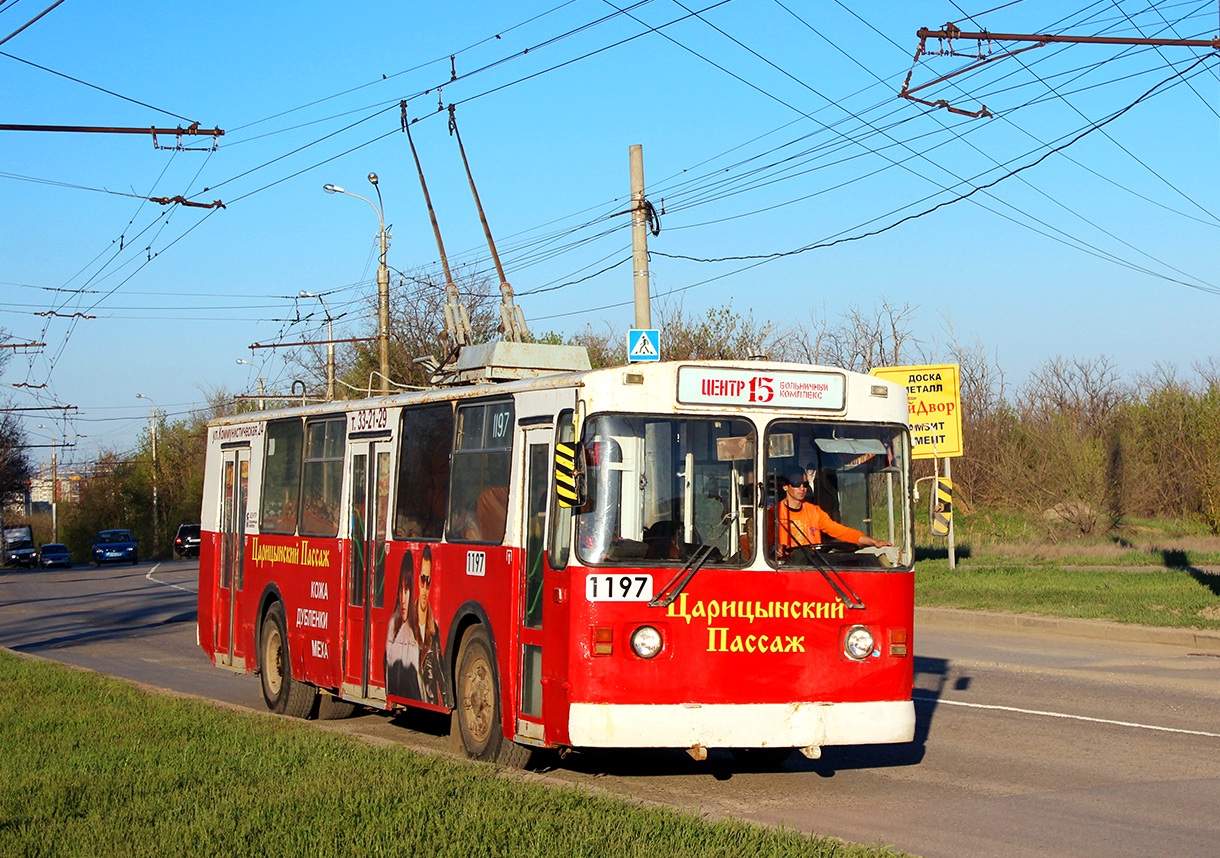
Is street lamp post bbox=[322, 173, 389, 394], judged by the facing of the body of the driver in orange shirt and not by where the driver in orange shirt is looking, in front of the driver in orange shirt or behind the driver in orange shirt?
behind

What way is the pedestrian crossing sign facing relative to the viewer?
toward the camera

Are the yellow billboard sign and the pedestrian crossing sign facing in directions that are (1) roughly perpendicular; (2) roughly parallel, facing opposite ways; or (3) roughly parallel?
roughly parallel

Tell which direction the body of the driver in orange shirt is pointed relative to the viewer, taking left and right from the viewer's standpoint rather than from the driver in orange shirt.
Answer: facing the viewer and to the right of the viewer

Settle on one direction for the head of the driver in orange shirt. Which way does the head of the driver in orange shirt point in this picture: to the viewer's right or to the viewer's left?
to the viewer's right

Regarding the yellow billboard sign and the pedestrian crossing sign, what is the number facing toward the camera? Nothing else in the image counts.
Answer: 2

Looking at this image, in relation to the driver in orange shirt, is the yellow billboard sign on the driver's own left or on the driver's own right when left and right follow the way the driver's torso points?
on the driver's own left

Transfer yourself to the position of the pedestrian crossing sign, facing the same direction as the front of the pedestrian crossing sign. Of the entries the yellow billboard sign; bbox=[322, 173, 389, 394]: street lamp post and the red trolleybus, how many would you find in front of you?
1

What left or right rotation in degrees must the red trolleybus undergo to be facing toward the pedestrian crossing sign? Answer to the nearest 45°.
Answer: approximately 135° to its left

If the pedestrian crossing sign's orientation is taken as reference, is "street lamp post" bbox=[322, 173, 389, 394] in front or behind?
behind

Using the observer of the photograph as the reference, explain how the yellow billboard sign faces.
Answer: facing the viewer

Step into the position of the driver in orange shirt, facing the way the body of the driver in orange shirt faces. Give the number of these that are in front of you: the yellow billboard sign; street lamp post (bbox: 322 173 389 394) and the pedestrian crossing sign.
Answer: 0

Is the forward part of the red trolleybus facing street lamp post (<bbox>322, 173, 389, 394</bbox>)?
no
